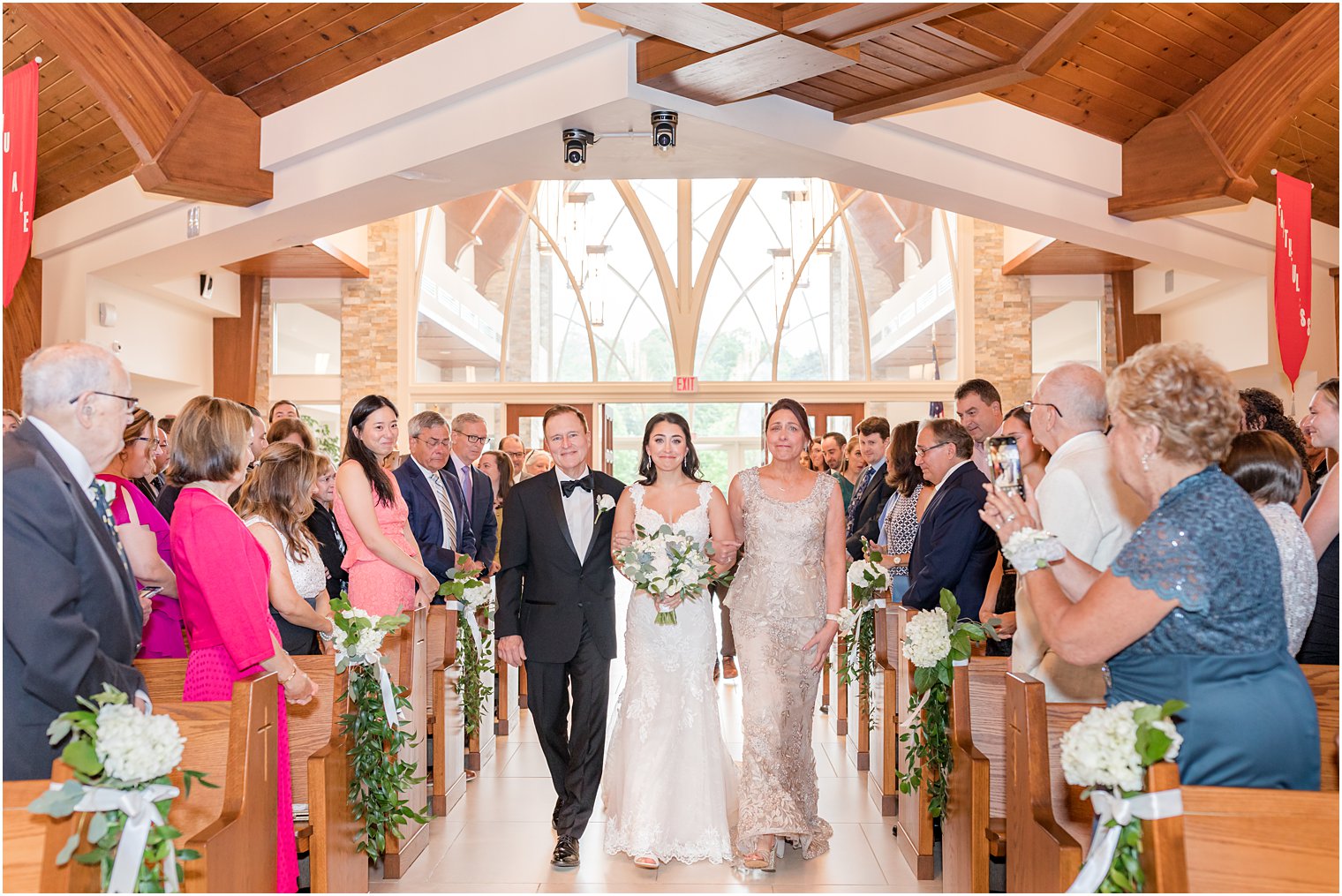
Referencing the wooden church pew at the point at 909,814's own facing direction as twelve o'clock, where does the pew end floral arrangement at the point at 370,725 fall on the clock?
The pew end floral arrangement is roughly at 2 o'clock from the wooden church pew.

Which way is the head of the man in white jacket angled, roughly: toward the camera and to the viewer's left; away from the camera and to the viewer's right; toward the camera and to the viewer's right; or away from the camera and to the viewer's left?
away from the camera and to the viewer's left

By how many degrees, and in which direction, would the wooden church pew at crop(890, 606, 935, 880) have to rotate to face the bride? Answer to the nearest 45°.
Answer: approximately 90° to its right

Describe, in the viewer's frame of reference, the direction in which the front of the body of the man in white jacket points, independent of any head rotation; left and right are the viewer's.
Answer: facing away from the viewer and to the left of the viewer

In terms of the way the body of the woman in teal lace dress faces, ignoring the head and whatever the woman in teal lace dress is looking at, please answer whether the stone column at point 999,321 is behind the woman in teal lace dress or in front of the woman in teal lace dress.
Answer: in front

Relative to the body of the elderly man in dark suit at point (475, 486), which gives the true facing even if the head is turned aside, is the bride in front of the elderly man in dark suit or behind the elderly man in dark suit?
in front

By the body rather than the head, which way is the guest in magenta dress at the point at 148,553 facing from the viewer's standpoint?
to the viewer's right

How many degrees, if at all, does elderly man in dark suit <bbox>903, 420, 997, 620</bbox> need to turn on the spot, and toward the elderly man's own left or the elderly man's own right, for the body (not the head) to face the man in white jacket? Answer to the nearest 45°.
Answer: approximately 90° to the elderly man's own left

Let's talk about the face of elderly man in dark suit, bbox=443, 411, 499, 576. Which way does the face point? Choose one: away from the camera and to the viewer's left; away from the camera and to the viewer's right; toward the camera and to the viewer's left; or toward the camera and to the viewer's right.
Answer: toward the camera and to the viewer's right

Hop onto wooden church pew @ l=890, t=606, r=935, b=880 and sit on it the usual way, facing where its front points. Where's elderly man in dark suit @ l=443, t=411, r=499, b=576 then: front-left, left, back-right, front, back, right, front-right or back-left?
back-right

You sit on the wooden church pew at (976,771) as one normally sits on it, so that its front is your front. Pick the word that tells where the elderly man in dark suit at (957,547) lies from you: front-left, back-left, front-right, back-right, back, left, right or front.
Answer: back

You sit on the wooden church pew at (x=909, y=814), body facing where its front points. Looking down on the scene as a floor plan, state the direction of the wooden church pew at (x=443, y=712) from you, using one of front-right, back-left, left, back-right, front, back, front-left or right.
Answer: right

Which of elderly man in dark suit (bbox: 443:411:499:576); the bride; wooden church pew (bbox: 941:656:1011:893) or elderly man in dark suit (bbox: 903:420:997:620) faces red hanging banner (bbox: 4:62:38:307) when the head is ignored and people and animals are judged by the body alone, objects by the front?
elderly man in dark suit (bbox: 903:420:997:620)

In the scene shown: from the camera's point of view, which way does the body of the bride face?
toward the camera

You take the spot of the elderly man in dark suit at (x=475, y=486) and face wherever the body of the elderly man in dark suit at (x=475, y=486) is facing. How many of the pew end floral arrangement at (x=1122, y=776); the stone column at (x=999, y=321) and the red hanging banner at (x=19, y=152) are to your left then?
1

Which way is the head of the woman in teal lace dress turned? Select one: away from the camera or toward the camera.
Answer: away from the camera
